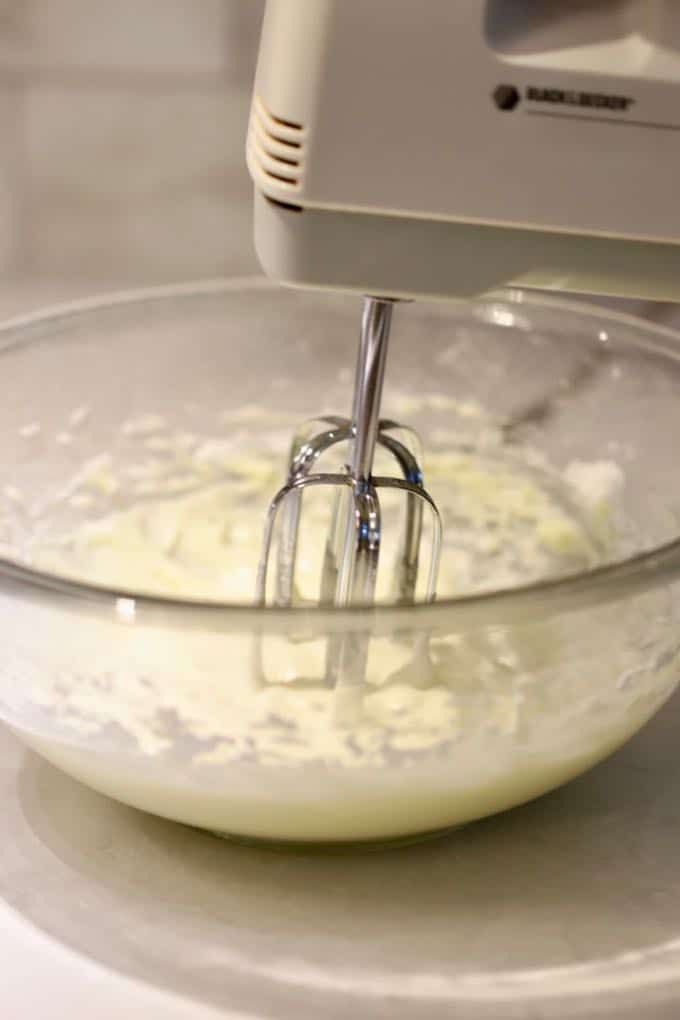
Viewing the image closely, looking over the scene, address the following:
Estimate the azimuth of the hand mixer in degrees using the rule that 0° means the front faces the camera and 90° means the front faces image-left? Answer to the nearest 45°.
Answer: approximately 90°
